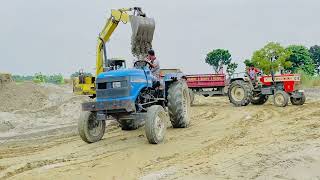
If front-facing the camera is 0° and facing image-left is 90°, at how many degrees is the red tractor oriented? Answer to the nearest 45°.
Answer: approximately 315°

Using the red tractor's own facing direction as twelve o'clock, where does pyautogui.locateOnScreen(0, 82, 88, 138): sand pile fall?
The sand pile is roughly at 4 o'clock from the red tractor.

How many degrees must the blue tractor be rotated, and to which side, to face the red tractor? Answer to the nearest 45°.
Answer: approximately 180°

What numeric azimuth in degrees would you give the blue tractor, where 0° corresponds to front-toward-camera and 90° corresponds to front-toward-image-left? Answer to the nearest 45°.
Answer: approximately 45°

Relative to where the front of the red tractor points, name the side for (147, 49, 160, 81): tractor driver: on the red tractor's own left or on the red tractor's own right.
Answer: on the red tractor's own right
